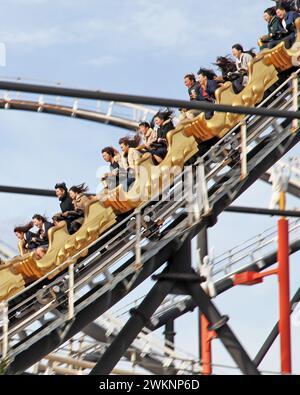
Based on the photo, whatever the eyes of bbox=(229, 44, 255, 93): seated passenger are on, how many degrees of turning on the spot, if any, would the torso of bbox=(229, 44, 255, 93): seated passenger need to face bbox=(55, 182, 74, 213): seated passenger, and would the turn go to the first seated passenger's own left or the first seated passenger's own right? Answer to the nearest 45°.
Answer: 0° — they already face them

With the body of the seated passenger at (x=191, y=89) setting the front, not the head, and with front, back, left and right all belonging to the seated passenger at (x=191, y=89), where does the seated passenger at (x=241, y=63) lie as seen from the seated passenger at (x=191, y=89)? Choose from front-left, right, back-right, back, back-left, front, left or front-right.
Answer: back

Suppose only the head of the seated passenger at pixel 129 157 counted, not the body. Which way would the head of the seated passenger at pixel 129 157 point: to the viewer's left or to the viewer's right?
to the viewer's left

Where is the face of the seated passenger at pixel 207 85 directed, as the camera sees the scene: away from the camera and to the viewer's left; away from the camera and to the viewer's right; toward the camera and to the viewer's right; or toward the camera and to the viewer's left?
toward the camera and to the viewer's left

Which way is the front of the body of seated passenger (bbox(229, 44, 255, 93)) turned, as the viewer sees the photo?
to the viewer's left

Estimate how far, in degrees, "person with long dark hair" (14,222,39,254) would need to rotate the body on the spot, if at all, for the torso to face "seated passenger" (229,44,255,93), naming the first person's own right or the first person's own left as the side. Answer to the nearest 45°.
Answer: approximately 180°

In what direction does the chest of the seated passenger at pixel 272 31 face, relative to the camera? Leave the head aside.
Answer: to the viewer's left

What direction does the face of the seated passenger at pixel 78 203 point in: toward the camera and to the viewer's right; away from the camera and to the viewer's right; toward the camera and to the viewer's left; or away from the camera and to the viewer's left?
toward the camera and to the viewer's left

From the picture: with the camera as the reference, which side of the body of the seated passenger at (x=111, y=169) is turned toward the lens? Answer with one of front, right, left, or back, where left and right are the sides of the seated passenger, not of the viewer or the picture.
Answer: left

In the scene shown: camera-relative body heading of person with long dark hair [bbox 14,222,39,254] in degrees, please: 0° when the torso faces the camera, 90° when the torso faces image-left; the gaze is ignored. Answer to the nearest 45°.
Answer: approximately 90°

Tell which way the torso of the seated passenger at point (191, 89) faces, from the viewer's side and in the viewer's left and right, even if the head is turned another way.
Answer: facing to the left of the viewer
